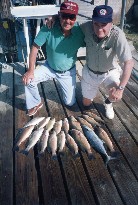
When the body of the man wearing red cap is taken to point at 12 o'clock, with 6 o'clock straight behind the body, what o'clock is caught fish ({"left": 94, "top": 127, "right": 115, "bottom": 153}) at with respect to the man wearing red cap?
The caught fish is roughly at 11 o'clock from the man wearing red cap.

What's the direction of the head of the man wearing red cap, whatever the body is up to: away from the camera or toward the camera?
toward the camera

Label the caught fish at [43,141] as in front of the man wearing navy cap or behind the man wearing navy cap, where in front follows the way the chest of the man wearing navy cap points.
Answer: in front

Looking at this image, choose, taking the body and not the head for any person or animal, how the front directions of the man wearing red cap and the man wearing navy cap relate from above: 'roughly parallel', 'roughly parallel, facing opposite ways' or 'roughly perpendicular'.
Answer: roughly parallel

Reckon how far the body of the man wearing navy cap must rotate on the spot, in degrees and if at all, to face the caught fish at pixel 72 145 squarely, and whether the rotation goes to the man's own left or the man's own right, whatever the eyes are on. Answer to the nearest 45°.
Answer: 0° — they already face it

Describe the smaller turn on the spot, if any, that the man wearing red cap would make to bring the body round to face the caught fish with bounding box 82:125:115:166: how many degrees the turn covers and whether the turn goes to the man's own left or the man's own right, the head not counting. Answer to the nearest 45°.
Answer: approximately 45° to the man's own left

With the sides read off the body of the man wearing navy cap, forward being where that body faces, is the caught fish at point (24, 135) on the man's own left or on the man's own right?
on the man's own right

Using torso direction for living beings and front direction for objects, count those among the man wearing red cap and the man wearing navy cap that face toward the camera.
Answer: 2

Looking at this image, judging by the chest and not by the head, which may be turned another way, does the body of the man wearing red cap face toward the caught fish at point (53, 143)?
yes

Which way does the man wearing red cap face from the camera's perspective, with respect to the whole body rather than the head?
toward the camera
